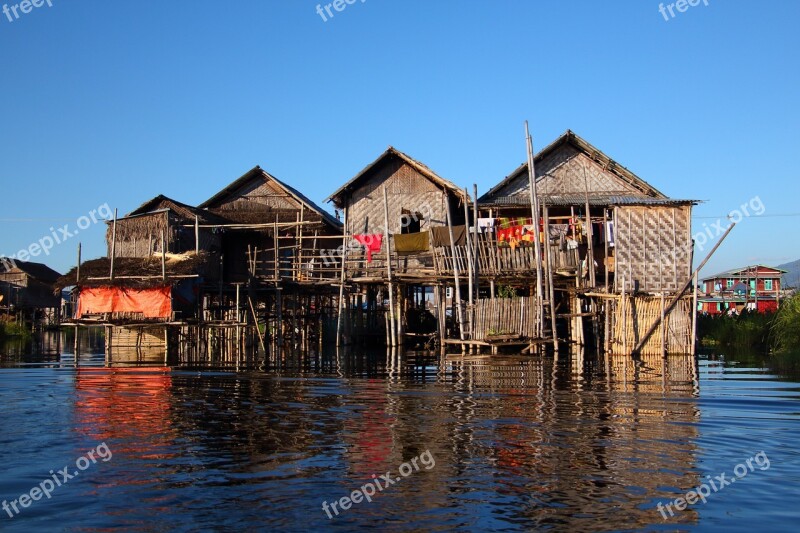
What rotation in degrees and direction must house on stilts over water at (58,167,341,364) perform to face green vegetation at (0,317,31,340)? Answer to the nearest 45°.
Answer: approximately 135° to its right

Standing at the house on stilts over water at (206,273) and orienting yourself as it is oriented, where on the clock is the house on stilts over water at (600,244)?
the house on stilts over water at (600,244) is roughly at 10 o'clock from the house on stilts over water at (206,273).

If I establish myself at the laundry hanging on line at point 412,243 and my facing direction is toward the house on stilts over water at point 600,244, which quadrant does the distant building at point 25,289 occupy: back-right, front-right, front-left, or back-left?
back-left

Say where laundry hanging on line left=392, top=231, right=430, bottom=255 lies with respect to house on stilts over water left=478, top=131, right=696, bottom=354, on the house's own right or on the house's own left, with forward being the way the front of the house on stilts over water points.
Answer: on the house's own right

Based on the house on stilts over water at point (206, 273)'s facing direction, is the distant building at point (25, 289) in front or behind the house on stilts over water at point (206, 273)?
behind

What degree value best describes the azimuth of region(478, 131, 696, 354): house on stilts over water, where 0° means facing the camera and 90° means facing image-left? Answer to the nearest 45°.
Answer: approximately 0°

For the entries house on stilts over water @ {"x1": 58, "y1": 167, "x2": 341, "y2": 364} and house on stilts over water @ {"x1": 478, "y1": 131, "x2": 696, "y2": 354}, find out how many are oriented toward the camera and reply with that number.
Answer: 2

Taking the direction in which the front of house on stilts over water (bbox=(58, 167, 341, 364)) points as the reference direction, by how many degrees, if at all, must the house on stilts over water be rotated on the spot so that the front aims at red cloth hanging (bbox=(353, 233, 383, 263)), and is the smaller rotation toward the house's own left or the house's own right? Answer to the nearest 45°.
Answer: approximately 90° to the house's own left

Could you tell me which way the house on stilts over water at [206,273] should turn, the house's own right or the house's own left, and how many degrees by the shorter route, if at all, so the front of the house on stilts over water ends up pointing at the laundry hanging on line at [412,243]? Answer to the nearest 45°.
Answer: approximately 45° to the house's own left
